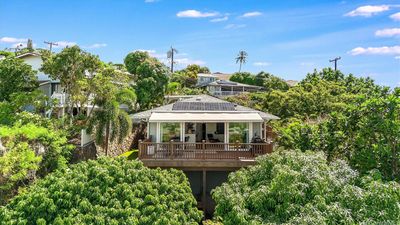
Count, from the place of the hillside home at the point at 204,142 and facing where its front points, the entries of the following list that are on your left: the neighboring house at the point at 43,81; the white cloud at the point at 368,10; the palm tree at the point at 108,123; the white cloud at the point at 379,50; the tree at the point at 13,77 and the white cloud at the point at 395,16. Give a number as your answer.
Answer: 3

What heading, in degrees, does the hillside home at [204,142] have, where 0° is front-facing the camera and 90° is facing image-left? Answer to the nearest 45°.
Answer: approximately 0°

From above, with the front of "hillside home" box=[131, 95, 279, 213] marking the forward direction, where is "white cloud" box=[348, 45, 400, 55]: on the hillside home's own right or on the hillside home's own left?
on the hillside home's own left

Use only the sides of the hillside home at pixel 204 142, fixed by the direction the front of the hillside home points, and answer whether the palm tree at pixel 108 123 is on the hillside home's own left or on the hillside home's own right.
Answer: on the hillside home's own right

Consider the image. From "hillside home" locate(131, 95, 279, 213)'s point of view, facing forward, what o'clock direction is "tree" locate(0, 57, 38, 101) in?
The tree is roughly at 4 o'clock from the hillside home.

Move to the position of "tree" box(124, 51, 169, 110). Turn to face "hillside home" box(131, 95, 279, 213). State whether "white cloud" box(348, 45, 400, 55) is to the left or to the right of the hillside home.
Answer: left

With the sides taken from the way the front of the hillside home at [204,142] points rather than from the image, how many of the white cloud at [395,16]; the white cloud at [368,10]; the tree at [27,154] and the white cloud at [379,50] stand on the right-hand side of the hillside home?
1

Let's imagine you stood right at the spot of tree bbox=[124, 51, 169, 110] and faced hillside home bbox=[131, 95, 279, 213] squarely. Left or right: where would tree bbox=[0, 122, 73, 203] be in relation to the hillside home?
right

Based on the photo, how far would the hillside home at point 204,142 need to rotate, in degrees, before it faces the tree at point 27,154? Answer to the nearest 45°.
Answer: approximately 90° to its right

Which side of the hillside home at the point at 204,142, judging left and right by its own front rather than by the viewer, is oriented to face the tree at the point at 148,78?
back

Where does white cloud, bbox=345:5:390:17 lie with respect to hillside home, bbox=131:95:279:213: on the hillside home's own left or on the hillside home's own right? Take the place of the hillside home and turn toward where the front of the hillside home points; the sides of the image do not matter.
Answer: on the hillside home's own left

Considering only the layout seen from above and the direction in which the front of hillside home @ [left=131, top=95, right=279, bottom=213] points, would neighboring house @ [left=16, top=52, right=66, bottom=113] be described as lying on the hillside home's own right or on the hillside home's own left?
on the hillside home's own right
